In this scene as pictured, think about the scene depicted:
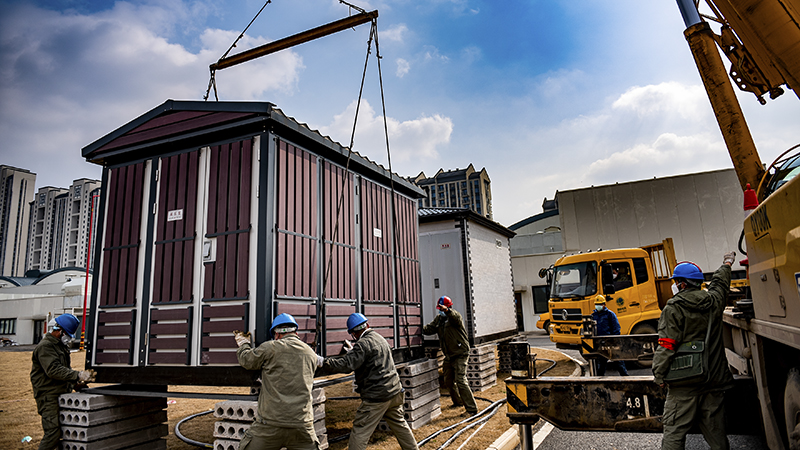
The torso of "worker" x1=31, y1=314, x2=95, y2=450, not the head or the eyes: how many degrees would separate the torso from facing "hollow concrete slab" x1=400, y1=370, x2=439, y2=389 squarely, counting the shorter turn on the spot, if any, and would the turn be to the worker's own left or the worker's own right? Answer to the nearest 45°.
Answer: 0° — they already face it

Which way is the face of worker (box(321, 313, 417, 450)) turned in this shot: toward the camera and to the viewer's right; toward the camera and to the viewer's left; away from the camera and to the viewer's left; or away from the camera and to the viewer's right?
away from the camera and to the viewer's left

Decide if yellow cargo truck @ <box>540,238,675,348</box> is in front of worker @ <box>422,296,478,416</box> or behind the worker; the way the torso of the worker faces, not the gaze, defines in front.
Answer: behind

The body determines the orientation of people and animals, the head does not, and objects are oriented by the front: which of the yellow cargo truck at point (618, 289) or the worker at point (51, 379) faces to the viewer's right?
the worker

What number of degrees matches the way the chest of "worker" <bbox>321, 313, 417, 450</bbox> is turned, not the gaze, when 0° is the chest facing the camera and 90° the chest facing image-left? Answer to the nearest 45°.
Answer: approximately 135°

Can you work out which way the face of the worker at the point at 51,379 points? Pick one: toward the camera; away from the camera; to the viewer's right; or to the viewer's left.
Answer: to the viewer's right

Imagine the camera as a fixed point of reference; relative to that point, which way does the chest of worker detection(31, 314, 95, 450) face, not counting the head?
to the viewer's right

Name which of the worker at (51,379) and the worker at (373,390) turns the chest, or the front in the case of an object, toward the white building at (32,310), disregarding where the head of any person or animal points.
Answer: the worker at (373,390)
